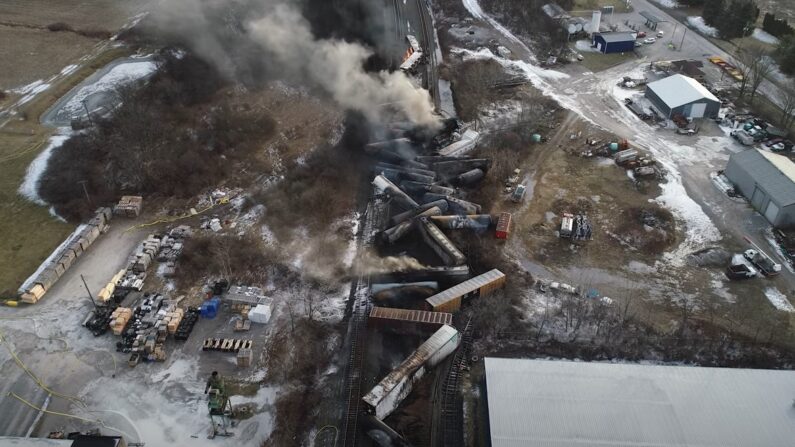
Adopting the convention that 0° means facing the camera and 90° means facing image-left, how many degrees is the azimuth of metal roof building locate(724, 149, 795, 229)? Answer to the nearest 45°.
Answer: approximately 45°

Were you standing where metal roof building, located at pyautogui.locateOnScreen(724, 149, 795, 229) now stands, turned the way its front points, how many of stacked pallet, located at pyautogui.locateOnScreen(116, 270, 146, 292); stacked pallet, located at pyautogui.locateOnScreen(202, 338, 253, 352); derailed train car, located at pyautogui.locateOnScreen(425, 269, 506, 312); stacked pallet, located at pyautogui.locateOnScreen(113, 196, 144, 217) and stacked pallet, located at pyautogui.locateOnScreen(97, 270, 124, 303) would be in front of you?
5

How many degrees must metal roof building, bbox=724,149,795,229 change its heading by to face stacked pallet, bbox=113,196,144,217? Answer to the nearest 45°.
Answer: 0° — it already faces it

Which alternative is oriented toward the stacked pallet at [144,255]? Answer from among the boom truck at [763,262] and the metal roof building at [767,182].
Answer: the metal roof building

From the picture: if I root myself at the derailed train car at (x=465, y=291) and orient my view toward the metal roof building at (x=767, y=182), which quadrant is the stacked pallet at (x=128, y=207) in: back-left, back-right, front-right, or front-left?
back-left

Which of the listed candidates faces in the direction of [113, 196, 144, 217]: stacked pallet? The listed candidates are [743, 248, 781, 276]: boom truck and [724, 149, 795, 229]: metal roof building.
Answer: the metal roof building
